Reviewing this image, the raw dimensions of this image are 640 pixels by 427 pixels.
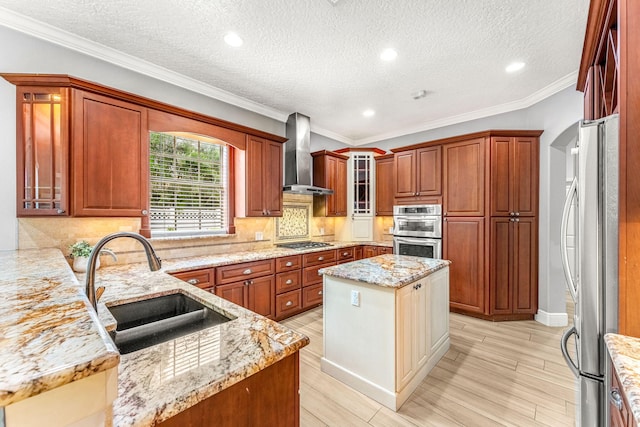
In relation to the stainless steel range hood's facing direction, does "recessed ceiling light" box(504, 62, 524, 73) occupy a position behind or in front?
in front

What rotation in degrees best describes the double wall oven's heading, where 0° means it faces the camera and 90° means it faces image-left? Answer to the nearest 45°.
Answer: approximately 0°

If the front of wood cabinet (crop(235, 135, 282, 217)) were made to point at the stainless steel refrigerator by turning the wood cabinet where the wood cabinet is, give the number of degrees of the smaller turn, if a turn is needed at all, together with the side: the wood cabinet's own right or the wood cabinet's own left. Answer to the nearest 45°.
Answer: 0° — it already faces it

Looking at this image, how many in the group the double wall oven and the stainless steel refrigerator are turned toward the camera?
1

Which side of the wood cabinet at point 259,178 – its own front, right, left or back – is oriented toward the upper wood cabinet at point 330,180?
left

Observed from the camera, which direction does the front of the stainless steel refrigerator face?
facing to the left of the viewer
